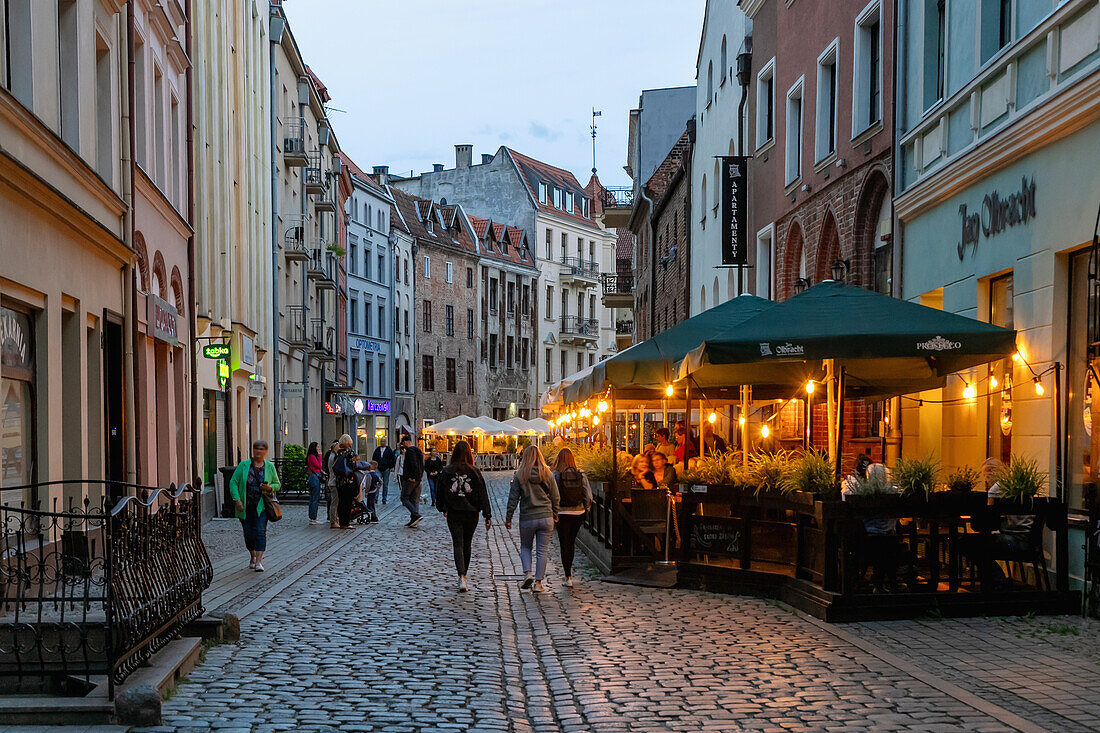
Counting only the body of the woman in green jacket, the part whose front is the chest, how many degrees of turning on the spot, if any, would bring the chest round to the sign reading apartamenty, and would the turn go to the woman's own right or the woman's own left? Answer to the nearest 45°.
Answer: approximately 135° to the woman's own left

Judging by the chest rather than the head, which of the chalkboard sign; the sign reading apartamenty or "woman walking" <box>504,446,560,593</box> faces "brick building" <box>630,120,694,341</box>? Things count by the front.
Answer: the woman walking

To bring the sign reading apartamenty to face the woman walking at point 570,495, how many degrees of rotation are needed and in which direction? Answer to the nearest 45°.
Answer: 0° — it already faces them

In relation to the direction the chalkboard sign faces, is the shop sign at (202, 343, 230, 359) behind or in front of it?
behind

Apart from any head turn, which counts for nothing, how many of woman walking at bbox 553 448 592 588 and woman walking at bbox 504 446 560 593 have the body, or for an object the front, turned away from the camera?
2

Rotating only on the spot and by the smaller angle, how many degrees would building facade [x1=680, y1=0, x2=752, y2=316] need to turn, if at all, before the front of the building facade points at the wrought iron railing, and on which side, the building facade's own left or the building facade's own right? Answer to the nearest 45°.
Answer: approximately 90° to the building facade's own left

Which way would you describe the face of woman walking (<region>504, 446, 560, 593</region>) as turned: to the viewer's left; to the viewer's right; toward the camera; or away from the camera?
away from the camera

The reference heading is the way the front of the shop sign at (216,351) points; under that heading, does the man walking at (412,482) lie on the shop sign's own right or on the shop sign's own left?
on the shop sign's own left

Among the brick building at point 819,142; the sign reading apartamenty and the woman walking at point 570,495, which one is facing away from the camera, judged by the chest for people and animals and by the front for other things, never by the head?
the woman walking

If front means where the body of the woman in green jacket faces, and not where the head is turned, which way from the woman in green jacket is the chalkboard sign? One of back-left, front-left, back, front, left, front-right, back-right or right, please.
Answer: front-left

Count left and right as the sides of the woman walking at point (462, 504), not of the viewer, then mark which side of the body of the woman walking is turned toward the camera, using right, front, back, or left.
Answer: back

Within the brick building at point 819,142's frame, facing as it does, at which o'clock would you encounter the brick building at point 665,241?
the brick building at point 665,241 is roughly at 4 o'clock from the brick building at point 819,142.

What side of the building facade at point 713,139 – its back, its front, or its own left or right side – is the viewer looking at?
left

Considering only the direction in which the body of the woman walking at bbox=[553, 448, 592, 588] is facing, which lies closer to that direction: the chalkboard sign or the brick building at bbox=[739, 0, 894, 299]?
the brick building

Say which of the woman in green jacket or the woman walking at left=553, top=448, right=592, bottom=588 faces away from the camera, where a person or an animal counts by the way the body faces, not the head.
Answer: the woman walking

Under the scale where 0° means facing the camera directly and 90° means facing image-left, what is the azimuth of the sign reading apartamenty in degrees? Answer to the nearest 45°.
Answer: approximately 0°

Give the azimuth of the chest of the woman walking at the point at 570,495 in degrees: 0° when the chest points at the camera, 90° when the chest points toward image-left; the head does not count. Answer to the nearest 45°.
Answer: approximately 180°

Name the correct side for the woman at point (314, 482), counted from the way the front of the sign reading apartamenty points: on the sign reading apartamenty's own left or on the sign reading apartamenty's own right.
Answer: on the sign reading apartamenty's own right

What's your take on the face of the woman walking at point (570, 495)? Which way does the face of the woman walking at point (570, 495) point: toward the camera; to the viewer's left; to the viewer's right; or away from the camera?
away from the camera
